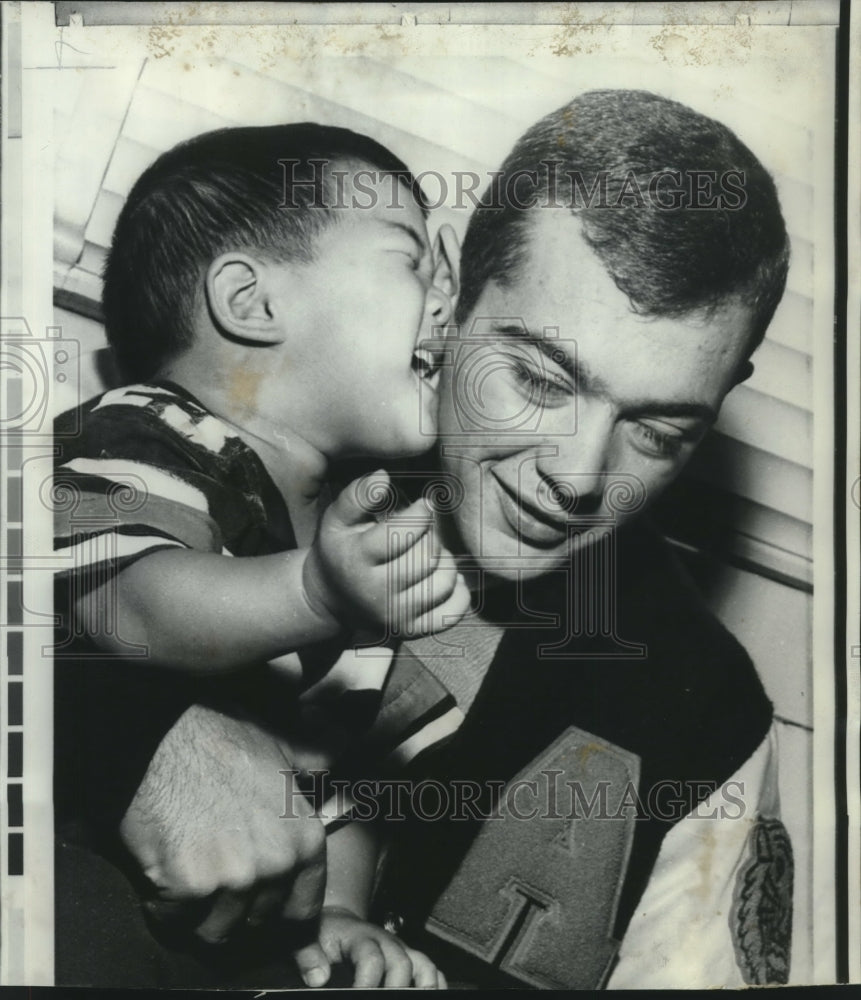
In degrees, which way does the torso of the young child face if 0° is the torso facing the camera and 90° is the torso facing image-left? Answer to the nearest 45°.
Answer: approximately 270°

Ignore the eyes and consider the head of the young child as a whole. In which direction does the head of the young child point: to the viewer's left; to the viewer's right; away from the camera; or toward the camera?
to the viewer's right
